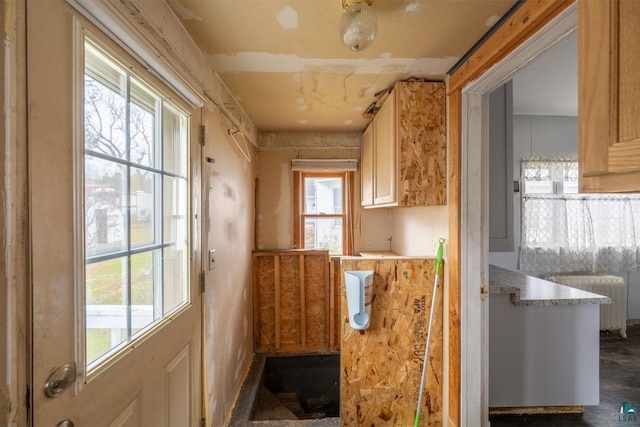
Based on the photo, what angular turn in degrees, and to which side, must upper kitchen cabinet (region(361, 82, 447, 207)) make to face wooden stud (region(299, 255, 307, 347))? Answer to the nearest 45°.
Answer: approximately 45° to its right

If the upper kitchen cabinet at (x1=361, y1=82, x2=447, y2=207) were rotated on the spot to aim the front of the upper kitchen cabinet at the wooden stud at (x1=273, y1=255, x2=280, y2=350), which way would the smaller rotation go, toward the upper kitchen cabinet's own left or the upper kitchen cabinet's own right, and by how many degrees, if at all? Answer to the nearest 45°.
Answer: approximately 45° to the upper kitchen cabinet's own right

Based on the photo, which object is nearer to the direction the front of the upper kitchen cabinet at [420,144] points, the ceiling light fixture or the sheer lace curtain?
the ceiling light fixture

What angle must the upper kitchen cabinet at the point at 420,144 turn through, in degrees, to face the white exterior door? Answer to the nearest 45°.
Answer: approximately 45° to its left

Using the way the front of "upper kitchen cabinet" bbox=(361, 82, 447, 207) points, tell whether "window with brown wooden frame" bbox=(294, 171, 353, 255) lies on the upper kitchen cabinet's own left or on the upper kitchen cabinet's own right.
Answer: on the upper kitchen cabinet's own right

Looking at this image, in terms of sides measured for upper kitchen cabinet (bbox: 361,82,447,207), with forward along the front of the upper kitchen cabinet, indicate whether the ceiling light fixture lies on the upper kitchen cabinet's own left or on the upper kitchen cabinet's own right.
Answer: on the upper kitchen cabinet's own left

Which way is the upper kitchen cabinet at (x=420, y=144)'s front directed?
to the viewer's left

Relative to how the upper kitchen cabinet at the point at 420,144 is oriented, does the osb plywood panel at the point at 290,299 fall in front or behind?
in front

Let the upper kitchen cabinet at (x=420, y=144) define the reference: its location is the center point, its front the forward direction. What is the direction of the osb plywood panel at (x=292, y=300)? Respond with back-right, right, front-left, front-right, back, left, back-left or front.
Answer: front-right
